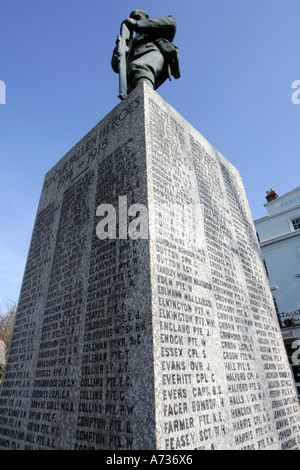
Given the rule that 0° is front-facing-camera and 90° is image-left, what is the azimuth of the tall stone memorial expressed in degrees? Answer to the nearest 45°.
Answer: approximately 45°

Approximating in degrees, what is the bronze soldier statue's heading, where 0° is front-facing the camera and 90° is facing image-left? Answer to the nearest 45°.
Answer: approximately 45°
